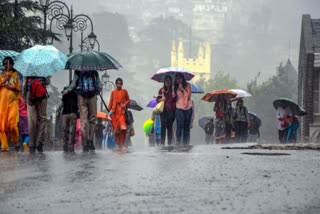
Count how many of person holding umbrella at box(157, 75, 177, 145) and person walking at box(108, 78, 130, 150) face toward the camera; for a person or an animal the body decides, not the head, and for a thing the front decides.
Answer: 2

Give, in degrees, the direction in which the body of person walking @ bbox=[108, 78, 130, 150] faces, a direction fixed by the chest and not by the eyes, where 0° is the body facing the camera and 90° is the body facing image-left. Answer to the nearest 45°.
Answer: approximately 0°

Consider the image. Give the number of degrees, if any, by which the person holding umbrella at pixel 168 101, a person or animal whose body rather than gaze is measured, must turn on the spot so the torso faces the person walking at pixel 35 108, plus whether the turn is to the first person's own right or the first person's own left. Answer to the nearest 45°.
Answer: approximately 45° to the first person's own right

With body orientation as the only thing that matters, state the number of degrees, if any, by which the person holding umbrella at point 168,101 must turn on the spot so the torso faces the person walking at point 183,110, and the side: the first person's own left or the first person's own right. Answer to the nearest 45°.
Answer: approximately 90° to the first person's own left

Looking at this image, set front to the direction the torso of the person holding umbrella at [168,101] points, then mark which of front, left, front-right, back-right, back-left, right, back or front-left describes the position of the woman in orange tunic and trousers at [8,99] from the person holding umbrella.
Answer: front-right
